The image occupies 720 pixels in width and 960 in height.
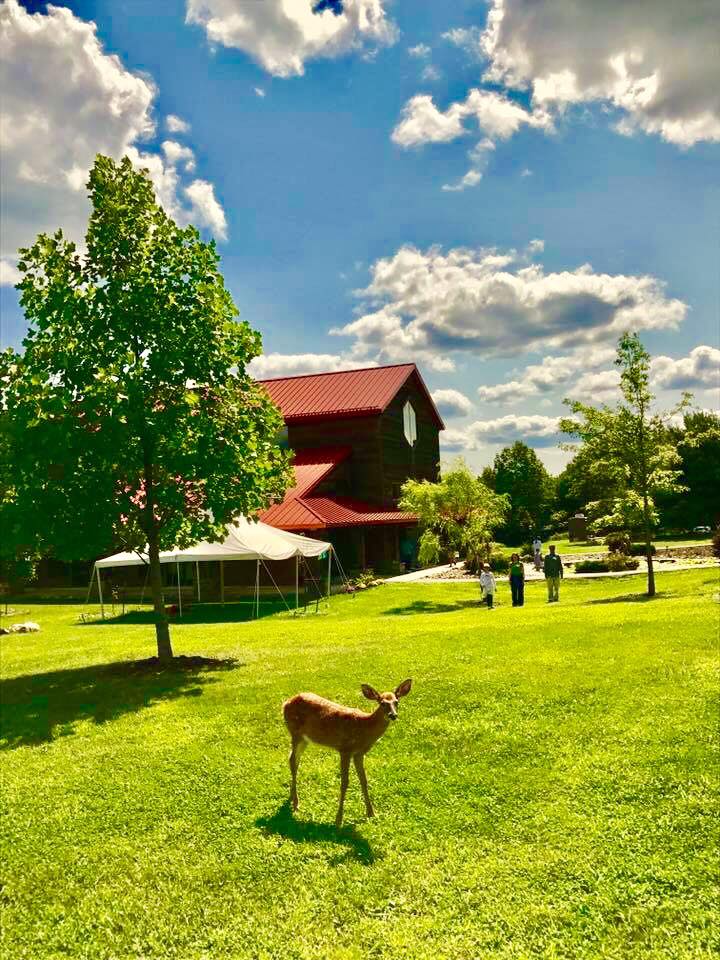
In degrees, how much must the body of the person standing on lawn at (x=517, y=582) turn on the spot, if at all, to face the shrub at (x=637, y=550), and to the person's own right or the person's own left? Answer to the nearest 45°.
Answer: approximately 180°

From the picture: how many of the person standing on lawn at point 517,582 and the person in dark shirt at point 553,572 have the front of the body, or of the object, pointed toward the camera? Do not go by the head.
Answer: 2

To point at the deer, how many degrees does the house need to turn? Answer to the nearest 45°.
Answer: approximately 45° to its right

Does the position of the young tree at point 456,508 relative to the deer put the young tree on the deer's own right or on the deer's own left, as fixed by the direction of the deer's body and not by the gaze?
on the deer's own left

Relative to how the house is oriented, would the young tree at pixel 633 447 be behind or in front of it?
in front

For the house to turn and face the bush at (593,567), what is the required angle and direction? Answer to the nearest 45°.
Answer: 0° — it already faces it

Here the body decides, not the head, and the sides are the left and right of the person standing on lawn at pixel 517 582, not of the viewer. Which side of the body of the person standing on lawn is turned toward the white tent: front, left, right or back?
right

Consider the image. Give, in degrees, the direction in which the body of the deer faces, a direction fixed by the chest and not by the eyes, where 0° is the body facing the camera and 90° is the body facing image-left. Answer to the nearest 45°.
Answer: approximately 315°

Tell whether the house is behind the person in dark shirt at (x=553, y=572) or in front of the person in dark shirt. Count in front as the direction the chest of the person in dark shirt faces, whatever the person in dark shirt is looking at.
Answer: behind

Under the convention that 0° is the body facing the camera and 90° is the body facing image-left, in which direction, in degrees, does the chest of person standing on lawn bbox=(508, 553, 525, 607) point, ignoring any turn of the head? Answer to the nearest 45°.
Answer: approximately 0°
